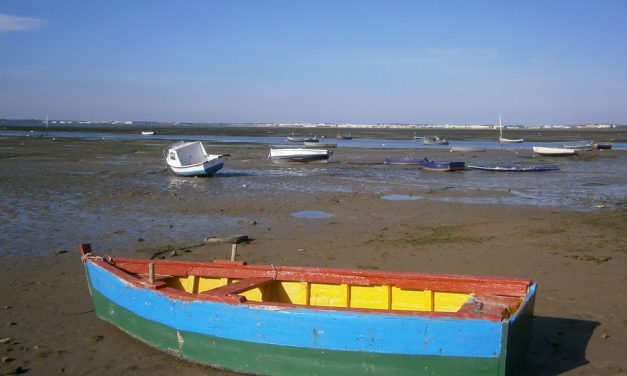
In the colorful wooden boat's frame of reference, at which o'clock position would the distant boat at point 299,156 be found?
The distant boat is roughly at 3 o'clock from the colorful wooden boat.

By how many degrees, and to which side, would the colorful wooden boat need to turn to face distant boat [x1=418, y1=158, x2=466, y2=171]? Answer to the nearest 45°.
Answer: approximately 90° to its right

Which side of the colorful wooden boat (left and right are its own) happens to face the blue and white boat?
right

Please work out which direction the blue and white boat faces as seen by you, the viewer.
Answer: facing away from the viewer and to the left of the viewer

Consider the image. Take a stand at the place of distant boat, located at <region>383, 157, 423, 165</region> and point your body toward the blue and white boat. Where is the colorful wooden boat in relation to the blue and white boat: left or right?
left

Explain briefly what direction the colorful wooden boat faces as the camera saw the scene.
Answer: facing to the left of the viewer
